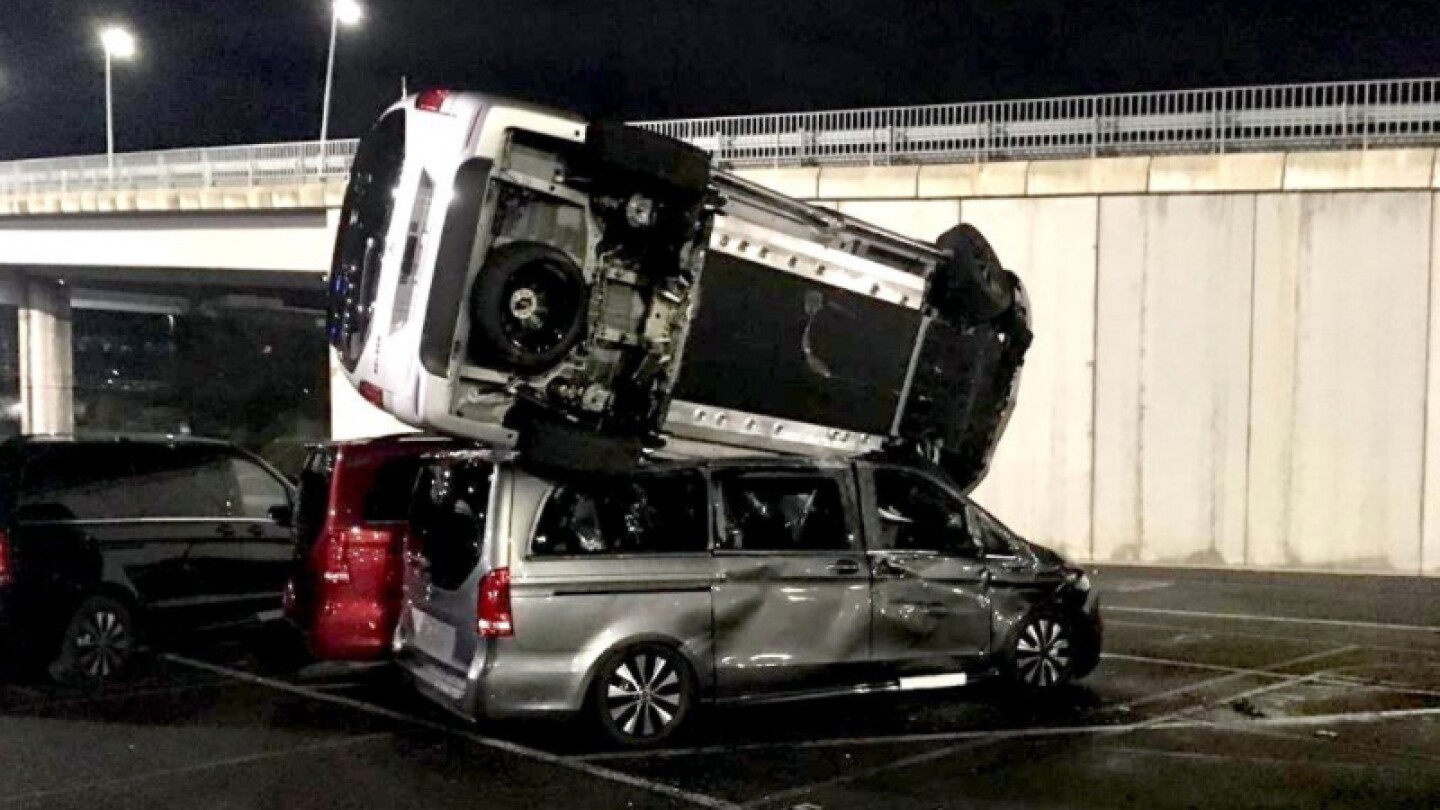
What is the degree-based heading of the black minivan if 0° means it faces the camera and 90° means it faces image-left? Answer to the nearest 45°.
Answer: approximately 225°

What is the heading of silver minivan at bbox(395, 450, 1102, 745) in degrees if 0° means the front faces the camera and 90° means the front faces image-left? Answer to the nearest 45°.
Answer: approximately 225°

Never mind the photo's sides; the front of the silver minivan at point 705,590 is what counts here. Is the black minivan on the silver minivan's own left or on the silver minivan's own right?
on the silver minivan's own left

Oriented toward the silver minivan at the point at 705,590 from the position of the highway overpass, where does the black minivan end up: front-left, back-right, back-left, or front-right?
front-right

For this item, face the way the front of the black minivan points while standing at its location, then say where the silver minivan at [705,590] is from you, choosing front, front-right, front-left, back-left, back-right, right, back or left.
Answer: right

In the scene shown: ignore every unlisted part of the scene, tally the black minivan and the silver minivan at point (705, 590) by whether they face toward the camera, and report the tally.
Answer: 0
